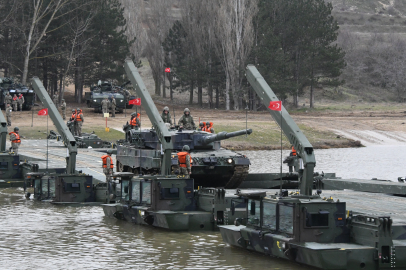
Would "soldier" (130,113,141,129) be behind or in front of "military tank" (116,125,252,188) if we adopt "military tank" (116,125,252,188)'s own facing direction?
behind

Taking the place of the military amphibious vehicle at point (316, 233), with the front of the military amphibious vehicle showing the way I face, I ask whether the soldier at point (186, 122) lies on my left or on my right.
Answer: on my right

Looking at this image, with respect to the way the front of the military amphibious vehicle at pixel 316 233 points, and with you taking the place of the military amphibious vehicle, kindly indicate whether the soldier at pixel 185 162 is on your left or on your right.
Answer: on your right

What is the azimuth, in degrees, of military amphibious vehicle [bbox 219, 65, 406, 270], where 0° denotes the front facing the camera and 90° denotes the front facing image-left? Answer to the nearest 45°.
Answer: approximately 45°

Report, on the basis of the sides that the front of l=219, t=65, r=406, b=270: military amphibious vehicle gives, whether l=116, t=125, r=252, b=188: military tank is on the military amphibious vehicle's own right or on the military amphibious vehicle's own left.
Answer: on the military amphibious vehicle's own right

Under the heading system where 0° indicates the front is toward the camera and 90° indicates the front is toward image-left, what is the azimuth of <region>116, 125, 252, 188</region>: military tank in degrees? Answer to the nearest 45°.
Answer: approximately 315°

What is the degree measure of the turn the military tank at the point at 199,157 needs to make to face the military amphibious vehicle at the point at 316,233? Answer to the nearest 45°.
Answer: approximately 45° to its right

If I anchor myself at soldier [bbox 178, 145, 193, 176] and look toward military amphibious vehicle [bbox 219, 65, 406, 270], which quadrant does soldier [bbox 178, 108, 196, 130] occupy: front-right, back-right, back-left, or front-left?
back-left
